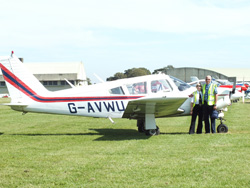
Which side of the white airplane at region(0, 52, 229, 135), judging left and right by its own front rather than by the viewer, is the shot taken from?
right

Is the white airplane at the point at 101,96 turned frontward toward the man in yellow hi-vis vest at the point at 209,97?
yes
